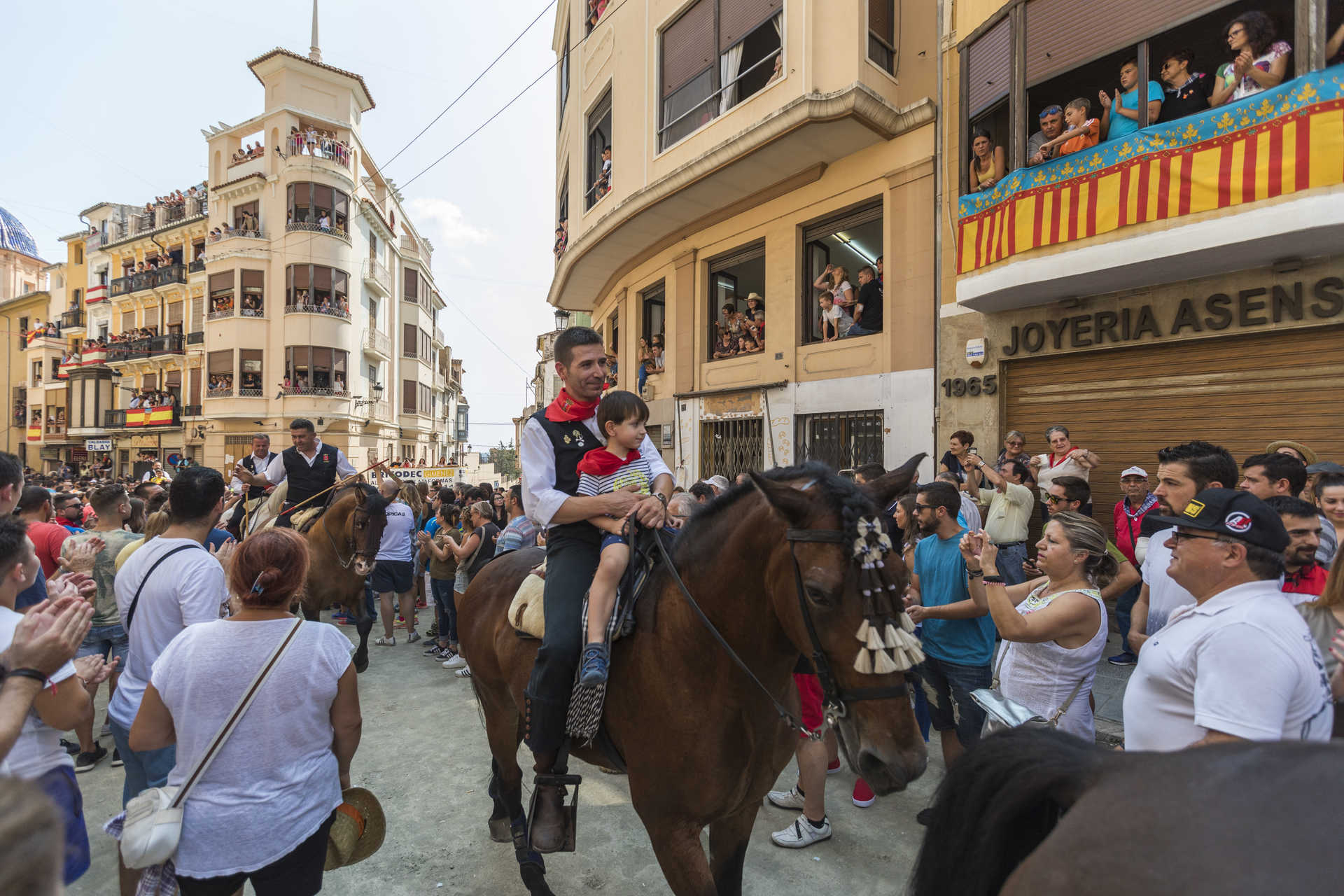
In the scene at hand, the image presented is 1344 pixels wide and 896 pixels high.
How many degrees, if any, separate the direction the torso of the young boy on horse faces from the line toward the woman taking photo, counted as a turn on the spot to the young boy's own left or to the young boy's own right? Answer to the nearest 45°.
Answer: approximately 45° to the young boy's own left

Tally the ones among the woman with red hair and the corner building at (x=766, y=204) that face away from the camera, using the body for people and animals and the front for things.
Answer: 1

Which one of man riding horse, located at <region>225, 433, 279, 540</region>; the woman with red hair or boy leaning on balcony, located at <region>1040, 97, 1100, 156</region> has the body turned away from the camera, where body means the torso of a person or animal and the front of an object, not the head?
the woman with red hair

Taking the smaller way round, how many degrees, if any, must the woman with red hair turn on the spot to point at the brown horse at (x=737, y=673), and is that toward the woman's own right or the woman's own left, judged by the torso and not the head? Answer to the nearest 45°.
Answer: approximately 90° to the woman's own right

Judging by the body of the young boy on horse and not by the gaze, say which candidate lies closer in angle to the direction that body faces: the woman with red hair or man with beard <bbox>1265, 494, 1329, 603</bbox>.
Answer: the man with beard

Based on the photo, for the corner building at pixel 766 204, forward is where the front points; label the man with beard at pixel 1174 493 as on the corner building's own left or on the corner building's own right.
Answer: on the corner building's own left

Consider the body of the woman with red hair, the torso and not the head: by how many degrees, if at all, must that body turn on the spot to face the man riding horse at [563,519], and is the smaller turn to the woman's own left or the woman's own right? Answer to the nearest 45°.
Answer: approximately 90° to the woman's own right

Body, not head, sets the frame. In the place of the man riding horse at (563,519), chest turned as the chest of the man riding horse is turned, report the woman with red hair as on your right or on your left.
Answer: on your right

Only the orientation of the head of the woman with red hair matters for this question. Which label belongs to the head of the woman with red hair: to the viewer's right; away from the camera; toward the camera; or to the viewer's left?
away from the camera
